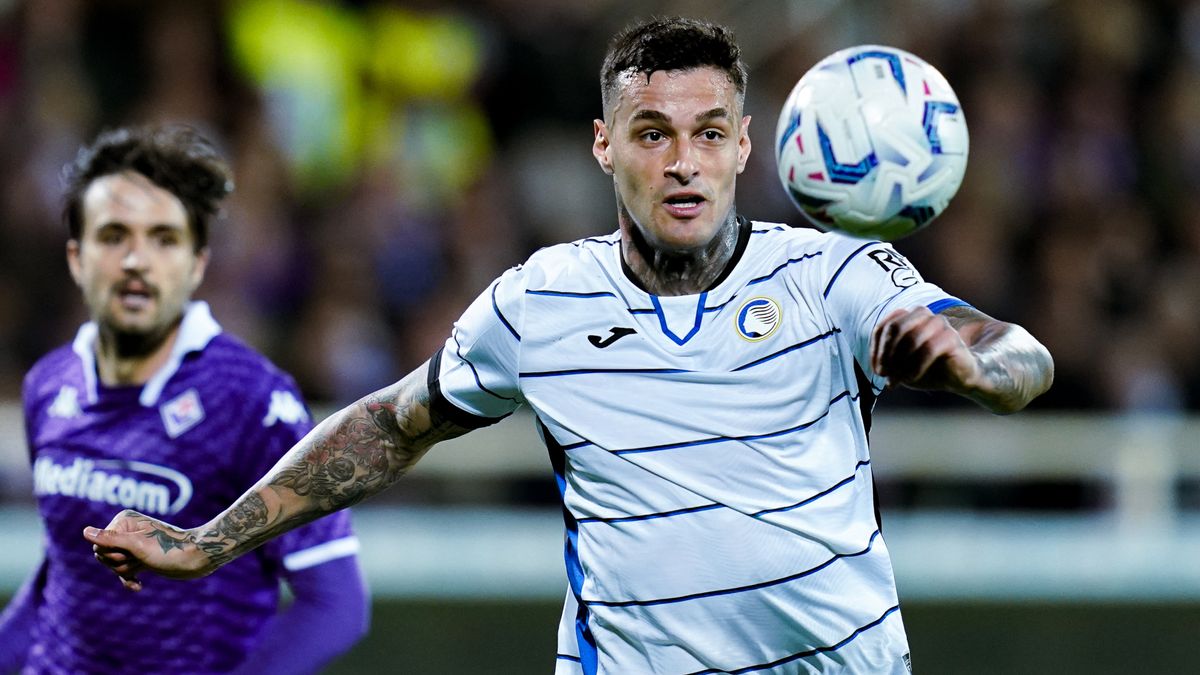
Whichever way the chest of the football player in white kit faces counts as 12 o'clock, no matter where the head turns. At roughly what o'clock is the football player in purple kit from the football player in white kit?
The football player in purple kit is roughly at 4 o'clock from the football player in white kit.

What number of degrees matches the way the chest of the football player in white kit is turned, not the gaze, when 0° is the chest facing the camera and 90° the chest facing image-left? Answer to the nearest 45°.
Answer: approximately 0°
